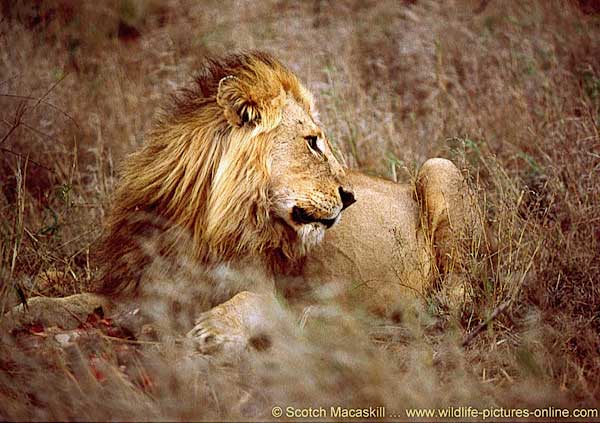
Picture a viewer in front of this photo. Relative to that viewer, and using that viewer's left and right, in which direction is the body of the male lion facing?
facing the viewer and to the left of the viewer
